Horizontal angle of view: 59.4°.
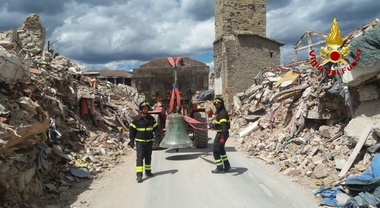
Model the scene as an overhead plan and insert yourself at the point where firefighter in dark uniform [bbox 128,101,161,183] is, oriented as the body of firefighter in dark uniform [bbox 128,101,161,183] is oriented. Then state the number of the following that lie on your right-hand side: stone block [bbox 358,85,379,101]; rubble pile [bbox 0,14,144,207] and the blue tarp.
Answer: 1

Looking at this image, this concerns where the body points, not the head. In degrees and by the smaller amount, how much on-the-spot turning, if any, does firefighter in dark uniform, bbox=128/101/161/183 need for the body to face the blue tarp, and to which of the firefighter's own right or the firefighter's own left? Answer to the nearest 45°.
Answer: approximately 45° to the firefighter's own left

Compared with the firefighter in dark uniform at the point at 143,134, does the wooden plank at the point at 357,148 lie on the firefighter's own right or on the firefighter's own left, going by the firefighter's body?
on the firefighter's own left

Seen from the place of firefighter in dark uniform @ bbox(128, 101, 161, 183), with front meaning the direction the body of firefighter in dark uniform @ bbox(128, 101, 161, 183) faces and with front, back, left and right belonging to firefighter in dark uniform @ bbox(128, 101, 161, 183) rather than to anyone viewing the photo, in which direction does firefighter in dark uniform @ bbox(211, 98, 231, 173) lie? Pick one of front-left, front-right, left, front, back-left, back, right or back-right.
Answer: left

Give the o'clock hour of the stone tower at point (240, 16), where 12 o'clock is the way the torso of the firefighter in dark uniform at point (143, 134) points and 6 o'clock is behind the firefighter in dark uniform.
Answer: The stone tower is roughly at 7 o'clock from the firefighter in dark uniform.

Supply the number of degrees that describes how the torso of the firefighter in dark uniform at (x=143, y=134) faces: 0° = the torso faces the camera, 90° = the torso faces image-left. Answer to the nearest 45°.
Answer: approximately 0°

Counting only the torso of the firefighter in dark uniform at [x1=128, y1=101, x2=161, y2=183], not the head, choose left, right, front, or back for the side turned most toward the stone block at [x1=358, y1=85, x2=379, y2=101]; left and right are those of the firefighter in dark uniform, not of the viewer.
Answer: left

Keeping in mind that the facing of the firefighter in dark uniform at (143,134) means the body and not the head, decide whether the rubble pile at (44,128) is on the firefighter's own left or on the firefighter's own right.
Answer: on the firefighter's own right

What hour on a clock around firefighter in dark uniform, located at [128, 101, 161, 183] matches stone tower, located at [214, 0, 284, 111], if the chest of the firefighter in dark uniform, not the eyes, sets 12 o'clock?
The stone tower is roughly at 7 o'clock from the firefighter in dark uniform.
